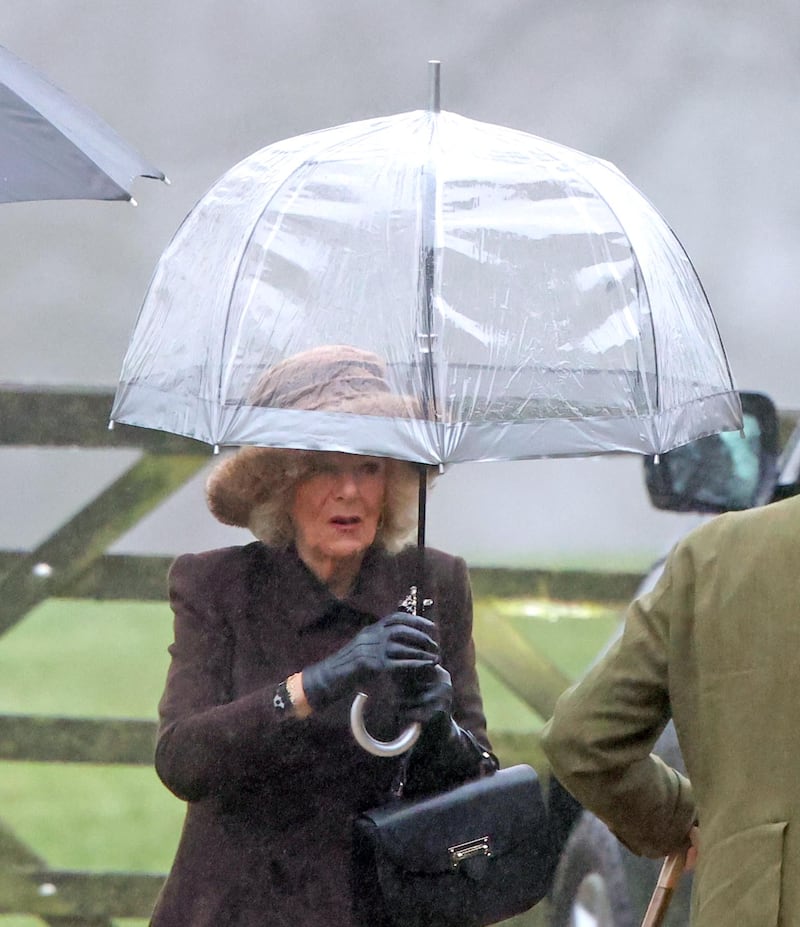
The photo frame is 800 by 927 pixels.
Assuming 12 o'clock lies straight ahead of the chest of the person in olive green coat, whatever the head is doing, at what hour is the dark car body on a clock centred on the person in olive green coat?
The dark car body is roughly at 12 o'clock from the person in olive green coat.

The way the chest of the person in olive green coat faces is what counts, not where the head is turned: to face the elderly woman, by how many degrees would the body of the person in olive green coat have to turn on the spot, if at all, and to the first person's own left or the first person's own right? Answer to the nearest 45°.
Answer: approximately 45° to the first person's own left

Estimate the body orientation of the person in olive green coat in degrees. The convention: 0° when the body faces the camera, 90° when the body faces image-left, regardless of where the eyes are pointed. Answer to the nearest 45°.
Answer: approximately 180°

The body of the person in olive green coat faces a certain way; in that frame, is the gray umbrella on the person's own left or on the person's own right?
on the person's own left
